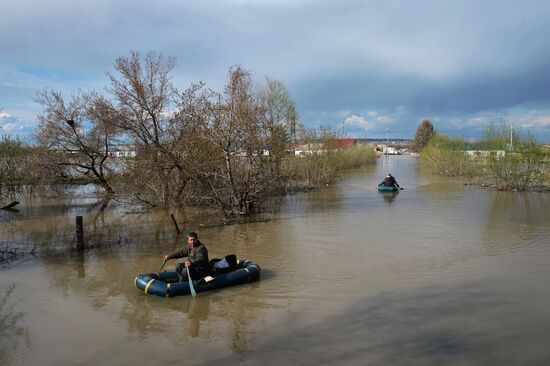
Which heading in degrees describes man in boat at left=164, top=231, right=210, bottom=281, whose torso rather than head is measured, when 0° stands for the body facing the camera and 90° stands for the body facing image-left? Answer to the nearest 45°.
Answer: approximately 45°

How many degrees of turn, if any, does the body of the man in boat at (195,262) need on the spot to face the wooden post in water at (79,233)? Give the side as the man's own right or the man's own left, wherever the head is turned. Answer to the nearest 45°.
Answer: approximately 90° to the man's own right

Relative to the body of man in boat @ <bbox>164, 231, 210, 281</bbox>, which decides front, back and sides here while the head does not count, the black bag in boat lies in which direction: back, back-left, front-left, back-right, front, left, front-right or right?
back

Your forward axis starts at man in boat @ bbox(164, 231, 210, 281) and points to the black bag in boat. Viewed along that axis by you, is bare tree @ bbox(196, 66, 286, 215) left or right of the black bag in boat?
left

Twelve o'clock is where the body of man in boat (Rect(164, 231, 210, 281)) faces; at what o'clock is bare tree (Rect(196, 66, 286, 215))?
The bare tree is roughly at 5 o'clock from the man in boat.
